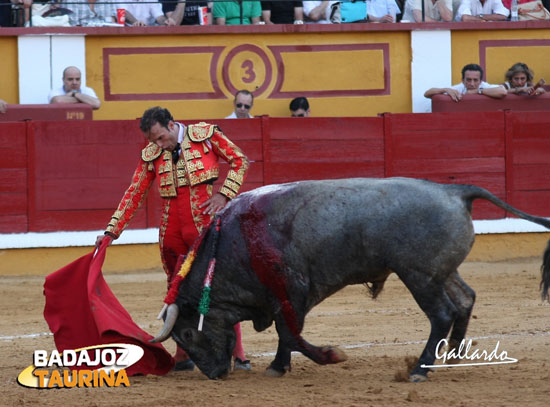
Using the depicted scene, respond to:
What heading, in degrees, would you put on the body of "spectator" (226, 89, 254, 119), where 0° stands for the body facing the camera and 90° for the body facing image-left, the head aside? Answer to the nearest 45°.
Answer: approximately 0°

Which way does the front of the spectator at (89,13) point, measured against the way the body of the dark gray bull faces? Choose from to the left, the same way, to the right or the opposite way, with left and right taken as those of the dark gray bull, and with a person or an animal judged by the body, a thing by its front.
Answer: to the left

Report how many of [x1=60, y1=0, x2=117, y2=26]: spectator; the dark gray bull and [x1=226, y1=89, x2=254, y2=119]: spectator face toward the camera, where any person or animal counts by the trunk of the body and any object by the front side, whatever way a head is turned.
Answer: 2

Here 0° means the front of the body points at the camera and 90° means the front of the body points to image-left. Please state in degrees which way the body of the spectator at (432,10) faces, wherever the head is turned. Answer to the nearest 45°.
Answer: approximately 0°

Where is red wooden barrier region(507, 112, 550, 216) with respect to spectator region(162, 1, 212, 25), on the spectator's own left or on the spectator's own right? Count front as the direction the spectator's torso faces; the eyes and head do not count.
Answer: on the spectator's own left

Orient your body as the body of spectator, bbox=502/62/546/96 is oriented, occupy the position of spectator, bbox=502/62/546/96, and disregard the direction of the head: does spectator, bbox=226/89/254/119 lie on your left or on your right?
on your right

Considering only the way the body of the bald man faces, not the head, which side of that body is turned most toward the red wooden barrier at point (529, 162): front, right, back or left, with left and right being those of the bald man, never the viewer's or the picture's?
left

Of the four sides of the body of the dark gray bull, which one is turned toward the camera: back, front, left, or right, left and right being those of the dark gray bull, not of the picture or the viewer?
left
